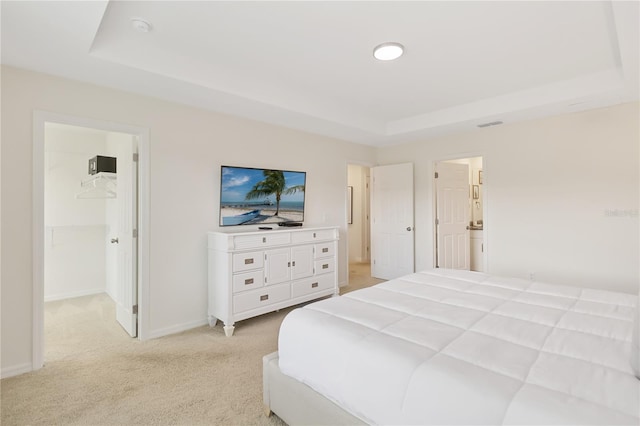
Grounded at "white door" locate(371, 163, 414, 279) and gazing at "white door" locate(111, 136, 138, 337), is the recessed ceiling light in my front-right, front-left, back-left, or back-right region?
front-left

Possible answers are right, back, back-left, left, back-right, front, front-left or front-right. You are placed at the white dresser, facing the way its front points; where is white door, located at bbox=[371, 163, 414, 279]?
left

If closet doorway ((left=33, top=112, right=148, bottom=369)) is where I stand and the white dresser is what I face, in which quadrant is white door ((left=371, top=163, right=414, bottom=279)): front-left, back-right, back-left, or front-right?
front-left

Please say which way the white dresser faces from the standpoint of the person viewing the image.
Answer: facing the viewer and to the right of the viewer

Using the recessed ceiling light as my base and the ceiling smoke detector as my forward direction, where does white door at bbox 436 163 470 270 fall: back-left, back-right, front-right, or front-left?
back-right

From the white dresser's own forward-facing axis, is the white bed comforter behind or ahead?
ahead

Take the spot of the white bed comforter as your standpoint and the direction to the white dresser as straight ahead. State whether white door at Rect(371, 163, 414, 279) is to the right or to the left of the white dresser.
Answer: right

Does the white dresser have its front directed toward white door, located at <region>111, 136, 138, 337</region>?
no

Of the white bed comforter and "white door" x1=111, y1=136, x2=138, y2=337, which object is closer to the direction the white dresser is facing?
the white bed comforter

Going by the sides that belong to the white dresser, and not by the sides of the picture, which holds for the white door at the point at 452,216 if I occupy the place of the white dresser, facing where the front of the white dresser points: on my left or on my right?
on my left
